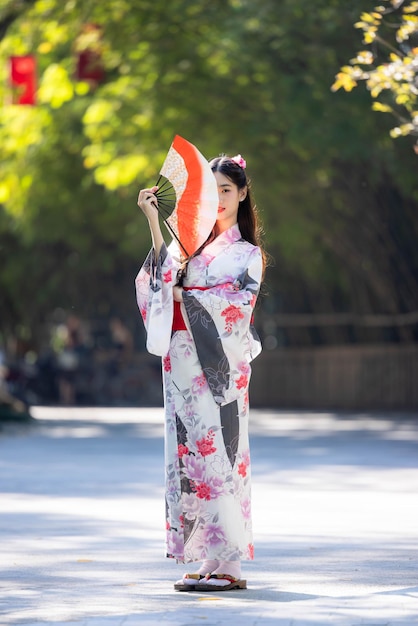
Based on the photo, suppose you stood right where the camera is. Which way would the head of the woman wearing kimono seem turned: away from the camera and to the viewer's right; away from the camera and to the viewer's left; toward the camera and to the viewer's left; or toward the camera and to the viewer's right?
toward the camera and to the viewer's left

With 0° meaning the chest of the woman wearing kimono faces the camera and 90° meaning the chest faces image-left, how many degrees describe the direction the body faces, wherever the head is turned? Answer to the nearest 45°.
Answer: approximately 45°

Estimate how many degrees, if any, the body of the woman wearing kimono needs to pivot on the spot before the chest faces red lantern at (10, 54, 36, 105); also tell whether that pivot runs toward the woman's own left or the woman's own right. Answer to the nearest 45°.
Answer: approximately 135° to the woman's own right

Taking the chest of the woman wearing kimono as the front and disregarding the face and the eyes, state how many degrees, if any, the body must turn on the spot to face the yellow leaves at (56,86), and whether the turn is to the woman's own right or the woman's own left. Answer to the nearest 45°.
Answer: approximately 135° to the woman's own right
